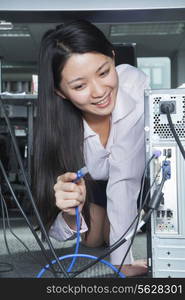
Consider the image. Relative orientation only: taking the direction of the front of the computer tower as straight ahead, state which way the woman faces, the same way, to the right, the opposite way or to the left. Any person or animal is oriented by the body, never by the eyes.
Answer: the opposite way

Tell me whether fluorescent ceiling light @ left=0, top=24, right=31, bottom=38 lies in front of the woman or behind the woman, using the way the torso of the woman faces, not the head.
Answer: behind

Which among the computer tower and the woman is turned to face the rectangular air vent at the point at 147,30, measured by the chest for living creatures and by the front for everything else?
the computer tower

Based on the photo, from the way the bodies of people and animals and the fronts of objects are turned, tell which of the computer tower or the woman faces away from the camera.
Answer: the computer tower

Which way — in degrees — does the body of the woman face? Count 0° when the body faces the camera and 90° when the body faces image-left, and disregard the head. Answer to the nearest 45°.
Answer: approximately 0°

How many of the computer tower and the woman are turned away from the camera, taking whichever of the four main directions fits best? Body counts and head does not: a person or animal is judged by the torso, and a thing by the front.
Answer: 1

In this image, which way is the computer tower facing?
away from the camera
